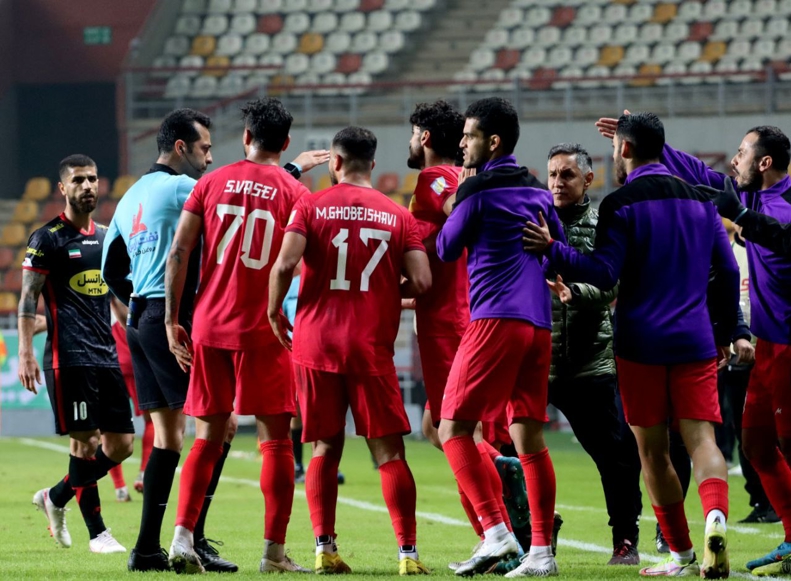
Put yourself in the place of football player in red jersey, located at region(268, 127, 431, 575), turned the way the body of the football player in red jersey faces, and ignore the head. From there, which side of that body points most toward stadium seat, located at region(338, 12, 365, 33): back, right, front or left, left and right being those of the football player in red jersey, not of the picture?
front

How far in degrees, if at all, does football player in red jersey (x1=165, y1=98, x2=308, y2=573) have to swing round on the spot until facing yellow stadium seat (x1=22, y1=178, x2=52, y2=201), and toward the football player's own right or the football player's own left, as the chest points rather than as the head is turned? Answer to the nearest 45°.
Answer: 0° — they already face it

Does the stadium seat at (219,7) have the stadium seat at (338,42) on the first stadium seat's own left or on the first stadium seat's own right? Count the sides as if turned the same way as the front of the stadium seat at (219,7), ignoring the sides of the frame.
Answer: on the first stadium seat's own left

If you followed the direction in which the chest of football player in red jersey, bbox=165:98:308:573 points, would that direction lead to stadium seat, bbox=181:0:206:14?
yes

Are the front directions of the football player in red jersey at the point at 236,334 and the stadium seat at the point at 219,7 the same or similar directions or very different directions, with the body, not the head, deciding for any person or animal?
very different directions

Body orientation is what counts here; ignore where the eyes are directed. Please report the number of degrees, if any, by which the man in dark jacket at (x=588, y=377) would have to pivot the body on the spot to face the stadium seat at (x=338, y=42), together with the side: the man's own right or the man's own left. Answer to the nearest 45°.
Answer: approximately 135° to the man's own right

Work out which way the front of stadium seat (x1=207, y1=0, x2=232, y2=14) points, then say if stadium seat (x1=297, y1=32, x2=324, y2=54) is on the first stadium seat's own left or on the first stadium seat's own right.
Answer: on the first stadium seat's own left

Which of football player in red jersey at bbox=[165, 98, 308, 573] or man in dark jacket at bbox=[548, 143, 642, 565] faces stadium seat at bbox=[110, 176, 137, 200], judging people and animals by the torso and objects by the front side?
the football player in red jersey

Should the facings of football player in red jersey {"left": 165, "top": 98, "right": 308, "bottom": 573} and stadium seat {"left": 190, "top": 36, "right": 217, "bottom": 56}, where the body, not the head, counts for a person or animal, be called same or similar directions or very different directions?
very different directions

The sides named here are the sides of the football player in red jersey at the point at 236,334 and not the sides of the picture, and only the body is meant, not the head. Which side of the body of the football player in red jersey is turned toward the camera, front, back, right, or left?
back

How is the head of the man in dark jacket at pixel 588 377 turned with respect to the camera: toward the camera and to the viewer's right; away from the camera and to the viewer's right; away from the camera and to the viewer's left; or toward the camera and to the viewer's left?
toward the camera and to the viewer's left

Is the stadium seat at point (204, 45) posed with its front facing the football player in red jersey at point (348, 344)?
yes

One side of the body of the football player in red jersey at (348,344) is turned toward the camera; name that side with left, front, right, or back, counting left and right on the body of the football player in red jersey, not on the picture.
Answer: back

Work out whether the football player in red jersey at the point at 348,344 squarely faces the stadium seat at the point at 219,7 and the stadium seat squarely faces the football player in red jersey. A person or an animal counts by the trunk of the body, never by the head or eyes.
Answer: yes
